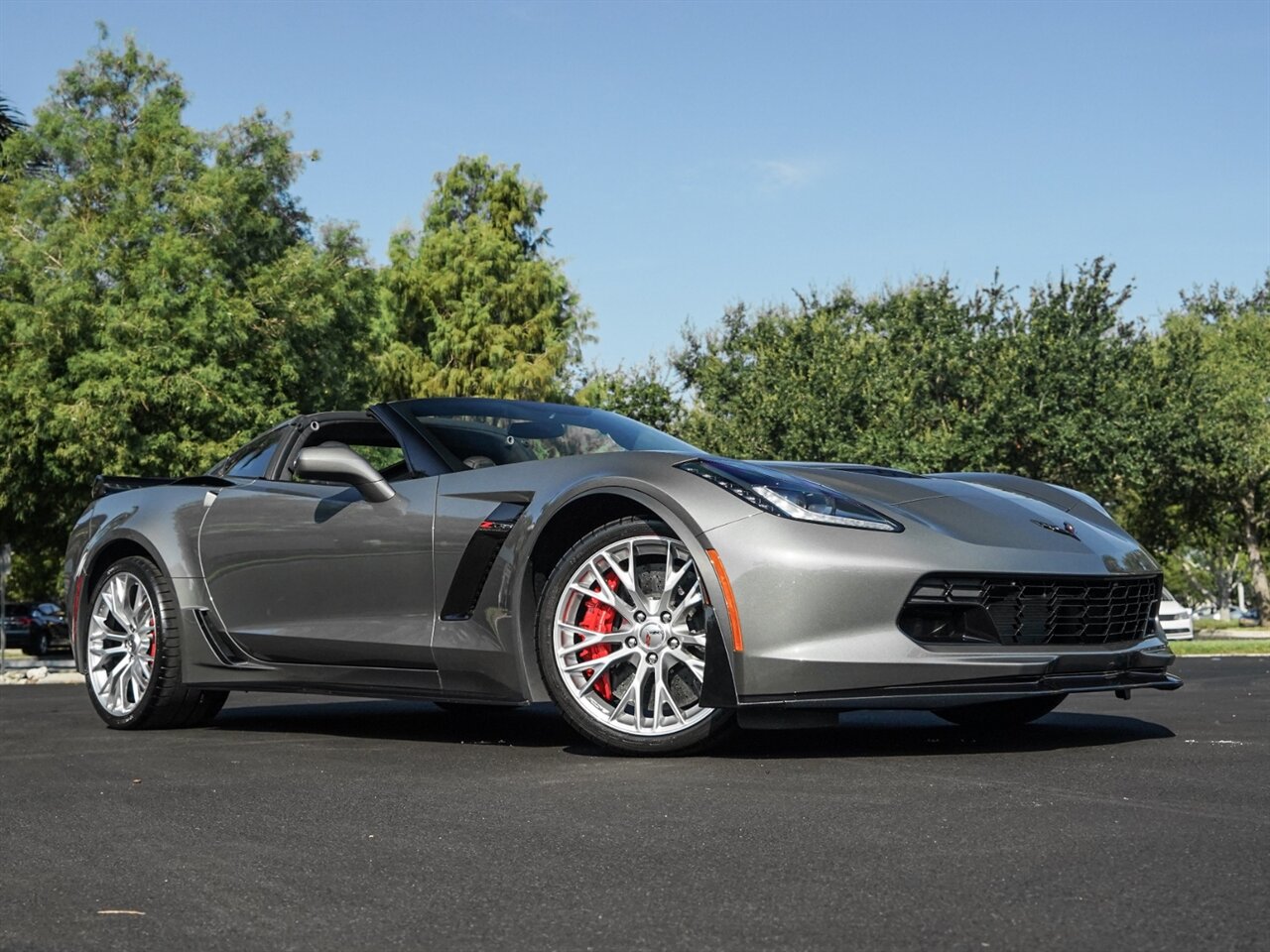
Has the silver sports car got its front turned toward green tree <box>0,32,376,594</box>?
no

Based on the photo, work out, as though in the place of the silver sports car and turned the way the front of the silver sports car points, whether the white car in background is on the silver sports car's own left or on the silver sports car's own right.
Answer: on the silver sports car's own left

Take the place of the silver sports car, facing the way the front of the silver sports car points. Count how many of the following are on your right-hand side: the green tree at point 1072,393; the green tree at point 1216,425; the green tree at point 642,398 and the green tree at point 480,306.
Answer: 0

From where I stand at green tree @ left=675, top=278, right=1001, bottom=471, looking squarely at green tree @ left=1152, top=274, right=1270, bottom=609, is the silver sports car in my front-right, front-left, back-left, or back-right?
back-right

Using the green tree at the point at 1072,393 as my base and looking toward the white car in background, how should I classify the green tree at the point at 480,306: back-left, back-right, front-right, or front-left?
back-right

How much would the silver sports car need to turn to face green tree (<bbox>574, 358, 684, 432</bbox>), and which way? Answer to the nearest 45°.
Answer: approximately 135° to its left

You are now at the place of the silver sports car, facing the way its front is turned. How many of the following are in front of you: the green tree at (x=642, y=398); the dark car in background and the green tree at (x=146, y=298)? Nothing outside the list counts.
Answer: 0

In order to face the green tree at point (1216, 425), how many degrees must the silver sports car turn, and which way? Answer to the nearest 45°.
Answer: approximately 90° to its left

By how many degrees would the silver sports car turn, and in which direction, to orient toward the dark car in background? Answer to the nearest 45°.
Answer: approximately 180°

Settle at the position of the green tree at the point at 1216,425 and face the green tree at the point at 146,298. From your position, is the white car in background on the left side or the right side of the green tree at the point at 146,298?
left

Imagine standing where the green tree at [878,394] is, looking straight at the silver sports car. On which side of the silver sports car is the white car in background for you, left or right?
left

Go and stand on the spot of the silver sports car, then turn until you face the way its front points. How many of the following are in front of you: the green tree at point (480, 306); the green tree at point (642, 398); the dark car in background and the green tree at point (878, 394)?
0

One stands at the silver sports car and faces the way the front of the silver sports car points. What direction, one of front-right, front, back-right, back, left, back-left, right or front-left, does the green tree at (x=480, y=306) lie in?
back-left

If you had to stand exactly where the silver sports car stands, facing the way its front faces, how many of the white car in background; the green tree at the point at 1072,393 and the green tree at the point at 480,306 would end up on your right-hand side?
0

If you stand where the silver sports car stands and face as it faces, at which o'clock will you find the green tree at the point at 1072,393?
The green tree is roughly at 8 o'clock from the silver sports car.

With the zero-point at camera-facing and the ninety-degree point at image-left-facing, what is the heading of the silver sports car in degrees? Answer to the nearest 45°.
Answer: approximately 315°

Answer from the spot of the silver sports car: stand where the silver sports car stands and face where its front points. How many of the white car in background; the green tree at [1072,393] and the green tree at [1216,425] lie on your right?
0
